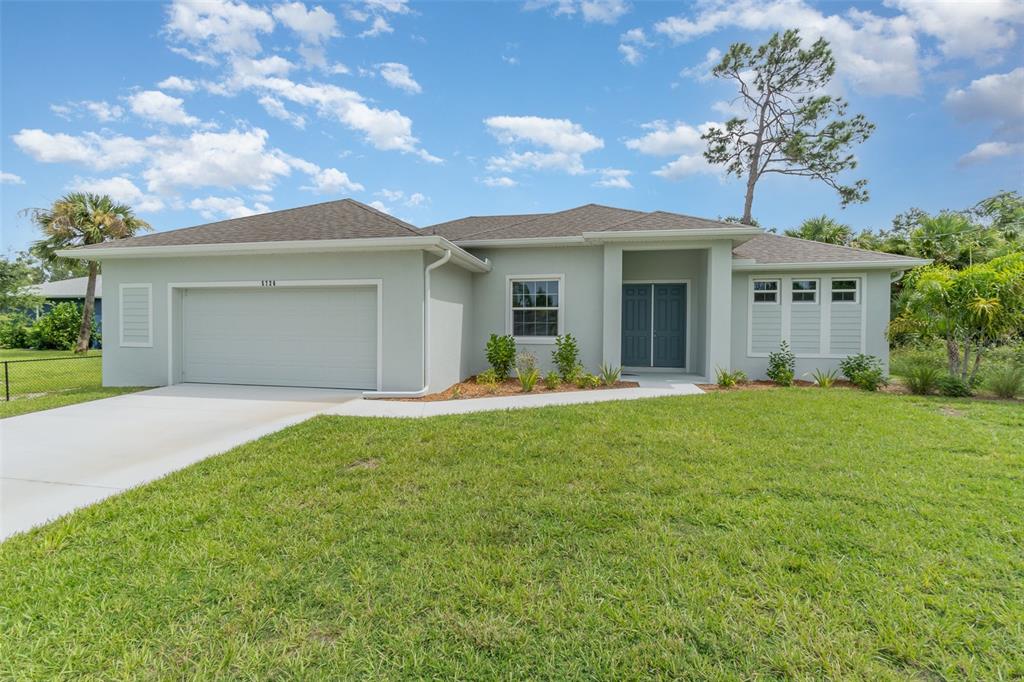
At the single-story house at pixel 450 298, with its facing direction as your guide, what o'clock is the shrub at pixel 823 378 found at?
The shrub is roughly at 9 o'clock from the single-story house.

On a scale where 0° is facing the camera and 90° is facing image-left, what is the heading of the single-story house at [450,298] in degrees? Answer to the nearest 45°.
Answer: approximately 0°

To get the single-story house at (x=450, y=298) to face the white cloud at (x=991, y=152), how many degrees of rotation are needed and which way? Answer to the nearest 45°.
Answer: approximately 135° to its left

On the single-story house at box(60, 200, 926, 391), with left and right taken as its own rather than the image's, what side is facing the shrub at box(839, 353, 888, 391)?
left

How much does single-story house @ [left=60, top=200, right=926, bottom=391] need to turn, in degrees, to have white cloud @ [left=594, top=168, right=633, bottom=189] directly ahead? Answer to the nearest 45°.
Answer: approximately 135° to its left

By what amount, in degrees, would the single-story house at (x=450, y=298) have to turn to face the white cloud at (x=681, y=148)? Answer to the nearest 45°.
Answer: approximately 135° to its left

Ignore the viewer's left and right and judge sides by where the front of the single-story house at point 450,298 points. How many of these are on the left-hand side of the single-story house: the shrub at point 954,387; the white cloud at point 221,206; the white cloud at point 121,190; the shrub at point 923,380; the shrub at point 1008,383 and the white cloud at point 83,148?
3
